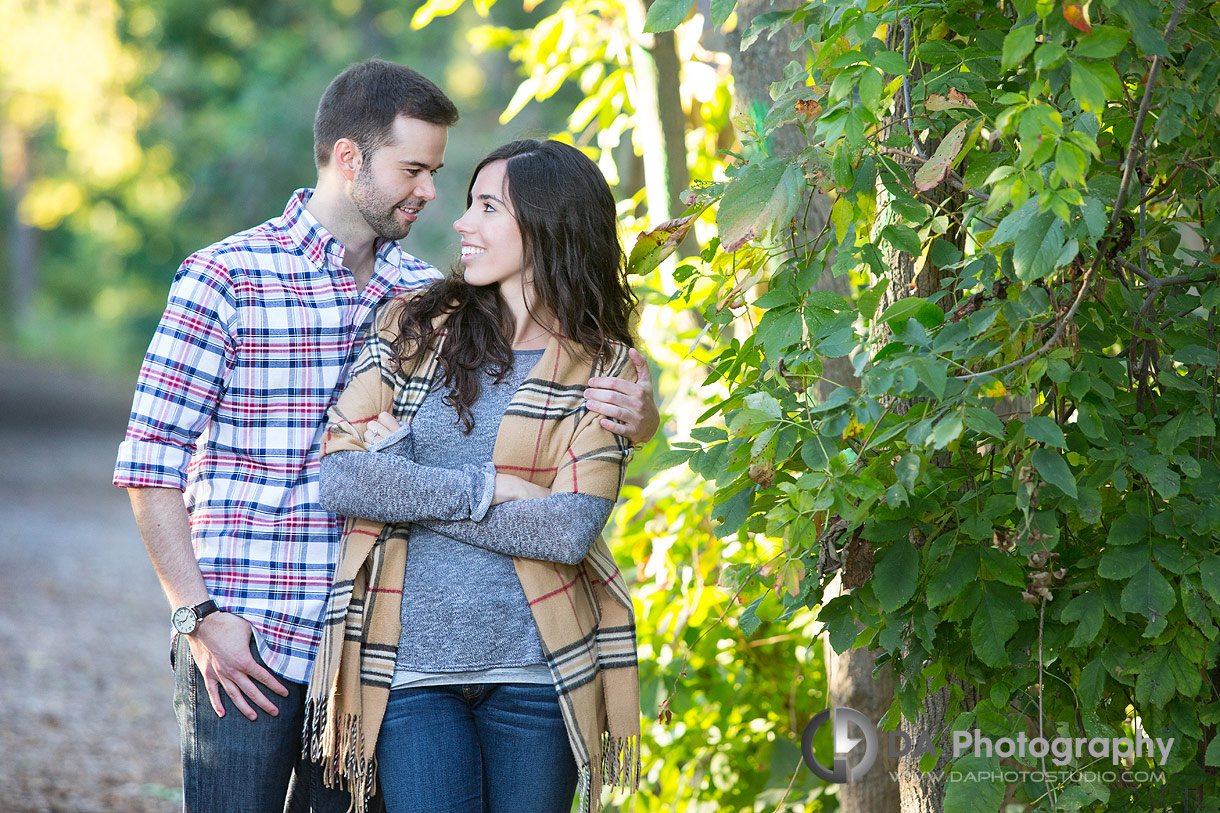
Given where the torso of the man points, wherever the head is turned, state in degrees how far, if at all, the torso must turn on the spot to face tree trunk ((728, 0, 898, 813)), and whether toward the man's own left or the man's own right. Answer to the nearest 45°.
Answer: approximately 45° to the man's own left

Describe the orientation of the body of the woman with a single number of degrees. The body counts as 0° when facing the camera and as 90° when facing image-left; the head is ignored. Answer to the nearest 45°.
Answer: approximately 0°

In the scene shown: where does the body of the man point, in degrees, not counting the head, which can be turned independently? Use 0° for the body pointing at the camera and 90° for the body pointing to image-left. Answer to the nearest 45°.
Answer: approximately 315°

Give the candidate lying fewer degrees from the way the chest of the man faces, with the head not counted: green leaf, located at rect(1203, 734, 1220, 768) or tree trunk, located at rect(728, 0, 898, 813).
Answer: the green leaf

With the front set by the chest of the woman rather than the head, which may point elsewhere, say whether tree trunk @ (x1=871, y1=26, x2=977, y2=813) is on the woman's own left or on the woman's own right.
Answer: on the woman's own left

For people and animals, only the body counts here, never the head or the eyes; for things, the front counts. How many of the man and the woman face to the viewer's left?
0

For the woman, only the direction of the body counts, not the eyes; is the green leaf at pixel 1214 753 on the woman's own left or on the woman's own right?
on the woman's own left

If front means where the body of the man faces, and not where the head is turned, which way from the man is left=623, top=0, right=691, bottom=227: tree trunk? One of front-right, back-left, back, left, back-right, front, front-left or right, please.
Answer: left

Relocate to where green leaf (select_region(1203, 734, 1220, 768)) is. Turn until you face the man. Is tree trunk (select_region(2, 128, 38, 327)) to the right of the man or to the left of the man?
right

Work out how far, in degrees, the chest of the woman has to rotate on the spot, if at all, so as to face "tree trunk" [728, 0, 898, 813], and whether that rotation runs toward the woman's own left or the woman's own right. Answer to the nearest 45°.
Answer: approximately 135° to the woman's own left
